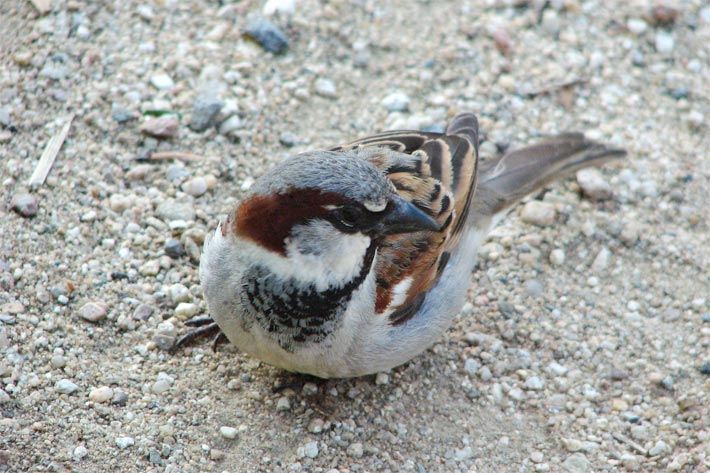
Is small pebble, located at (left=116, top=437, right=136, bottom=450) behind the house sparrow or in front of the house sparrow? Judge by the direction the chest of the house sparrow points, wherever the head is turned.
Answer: in front

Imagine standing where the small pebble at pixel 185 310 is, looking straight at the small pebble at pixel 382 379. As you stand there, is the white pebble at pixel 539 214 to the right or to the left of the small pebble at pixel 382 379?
left

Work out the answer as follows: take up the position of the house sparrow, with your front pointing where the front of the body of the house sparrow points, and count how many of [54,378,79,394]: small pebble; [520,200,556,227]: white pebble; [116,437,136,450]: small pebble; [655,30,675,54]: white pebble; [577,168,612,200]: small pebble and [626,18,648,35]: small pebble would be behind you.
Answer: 4

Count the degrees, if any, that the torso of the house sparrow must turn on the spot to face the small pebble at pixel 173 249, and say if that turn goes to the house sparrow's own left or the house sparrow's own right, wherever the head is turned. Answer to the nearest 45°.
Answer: approximately 90° to the house sparrow's own right

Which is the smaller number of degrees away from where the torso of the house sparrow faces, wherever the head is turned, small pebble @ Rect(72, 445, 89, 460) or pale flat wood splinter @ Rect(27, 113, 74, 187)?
the small pebble

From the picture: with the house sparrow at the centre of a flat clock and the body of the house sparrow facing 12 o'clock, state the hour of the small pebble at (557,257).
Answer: The small pebble is roughly at 6 o'clock from the house sparrow.

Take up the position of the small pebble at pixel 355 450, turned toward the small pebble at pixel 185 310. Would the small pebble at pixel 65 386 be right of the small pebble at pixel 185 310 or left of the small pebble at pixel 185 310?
left

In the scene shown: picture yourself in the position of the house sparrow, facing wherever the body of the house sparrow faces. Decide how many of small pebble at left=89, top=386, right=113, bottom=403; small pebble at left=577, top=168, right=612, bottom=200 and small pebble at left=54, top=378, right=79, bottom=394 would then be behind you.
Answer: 1

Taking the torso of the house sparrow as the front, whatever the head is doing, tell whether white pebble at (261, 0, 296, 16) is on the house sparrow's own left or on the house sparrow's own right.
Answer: on the house sparrow's own right

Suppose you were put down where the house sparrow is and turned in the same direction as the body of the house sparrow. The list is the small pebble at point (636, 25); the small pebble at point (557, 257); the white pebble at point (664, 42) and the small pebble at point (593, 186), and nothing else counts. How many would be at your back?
4

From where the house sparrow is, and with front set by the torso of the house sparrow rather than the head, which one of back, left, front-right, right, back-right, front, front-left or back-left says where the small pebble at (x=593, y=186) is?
back

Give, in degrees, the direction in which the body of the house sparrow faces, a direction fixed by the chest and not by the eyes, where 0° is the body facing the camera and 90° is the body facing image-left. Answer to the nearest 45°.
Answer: approximately 45°

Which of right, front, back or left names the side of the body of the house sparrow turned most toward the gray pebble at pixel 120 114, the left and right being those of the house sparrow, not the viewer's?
right

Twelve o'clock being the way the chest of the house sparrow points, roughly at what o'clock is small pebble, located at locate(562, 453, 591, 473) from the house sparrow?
The small pebble is roughly at 8 o'clock from the house sparrow.
